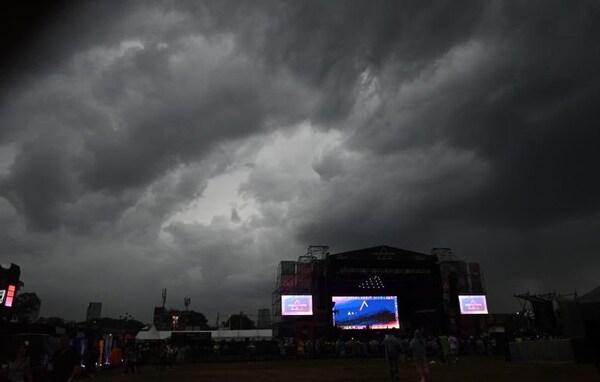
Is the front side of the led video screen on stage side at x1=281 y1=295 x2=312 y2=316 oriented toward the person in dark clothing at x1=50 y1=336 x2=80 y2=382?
yes

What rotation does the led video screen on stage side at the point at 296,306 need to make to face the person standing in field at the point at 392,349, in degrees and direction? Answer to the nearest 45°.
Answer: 0° — it already faces them

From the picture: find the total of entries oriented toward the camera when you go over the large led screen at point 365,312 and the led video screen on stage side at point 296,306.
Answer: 2

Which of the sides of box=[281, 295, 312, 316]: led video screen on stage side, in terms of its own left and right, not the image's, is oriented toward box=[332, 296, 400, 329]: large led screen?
left

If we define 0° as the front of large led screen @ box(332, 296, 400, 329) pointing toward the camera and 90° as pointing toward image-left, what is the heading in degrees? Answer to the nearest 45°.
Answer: approximately 0°

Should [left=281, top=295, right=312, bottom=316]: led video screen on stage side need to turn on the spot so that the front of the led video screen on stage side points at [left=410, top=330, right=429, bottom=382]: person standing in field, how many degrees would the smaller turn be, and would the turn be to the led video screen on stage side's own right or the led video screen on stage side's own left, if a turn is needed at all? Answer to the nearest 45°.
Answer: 0° — it already faces them

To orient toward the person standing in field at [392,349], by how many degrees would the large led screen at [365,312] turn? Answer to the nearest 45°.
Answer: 0° — it already faces them

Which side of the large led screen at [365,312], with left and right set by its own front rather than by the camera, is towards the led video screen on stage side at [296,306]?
right

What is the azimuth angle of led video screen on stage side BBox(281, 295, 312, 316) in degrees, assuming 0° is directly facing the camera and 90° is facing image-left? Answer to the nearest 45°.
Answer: approximately 0°
